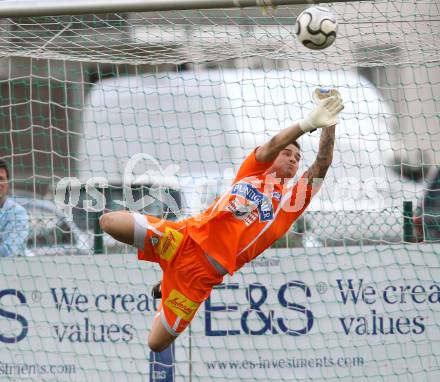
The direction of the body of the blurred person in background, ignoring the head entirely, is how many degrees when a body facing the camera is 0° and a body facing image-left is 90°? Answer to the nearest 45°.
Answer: approximately 0°

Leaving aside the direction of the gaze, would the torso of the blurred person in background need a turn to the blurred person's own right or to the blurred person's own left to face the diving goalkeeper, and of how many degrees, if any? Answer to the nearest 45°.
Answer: approximately 45° to the blurred person's own left

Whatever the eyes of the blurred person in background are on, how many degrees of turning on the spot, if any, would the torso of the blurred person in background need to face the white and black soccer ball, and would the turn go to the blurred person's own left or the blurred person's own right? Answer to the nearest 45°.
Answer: approximately 45° to the blurred person's own left
